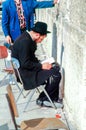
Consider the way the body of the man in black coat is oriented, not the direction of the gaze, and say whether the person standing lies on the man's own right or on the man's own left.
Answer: on the man's own left

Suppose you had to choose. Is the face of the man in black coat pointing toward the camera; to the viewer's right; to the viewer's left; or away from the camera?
to the viewer's right

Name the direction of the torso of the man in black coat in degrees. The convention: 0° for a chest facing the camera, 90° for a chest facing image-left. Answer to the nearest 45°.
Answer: approximately 270°

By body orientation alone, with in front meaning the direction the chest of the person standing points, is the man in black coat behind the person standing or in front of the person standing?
in front
